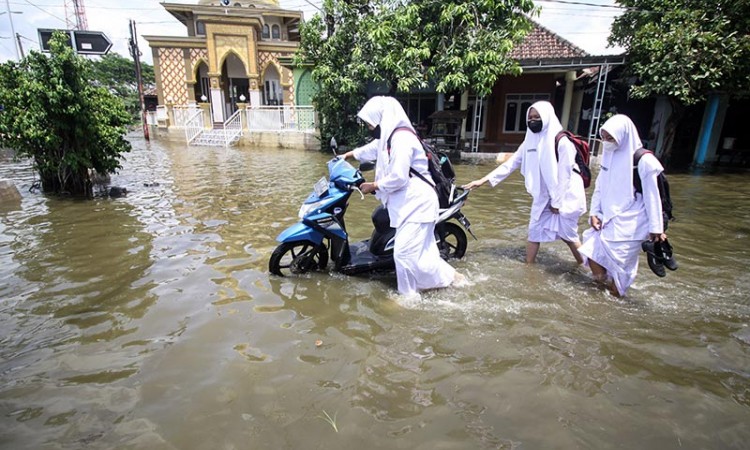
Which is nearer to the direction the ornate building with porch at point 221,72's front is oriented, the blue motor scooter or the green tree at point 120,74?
the blue motor scooter

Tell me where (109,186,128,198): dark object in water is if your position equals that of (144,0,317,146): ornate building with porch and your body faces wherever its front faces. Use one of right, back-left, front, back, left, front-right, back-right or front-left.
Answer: front

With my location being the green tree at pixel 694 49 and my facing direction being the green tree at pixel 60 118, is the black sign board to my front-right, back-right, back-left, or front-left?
front-right

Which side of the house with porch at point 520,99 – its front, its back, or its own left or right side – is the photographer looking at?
front

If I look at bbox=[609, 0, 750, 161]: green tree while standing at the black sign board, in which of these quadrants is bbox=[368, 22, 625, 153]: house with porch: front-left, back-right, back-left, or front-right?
front-left

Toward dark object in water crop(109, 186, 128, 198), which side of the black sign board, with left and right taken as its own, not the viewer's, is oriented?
front

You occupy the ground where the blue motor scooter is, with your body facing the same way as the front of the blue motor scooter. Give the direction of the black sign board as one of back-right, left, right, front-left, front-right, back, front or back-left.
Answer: front-right

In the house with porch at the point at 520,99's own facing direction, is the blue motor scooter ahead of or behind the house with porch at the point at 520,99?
ahead

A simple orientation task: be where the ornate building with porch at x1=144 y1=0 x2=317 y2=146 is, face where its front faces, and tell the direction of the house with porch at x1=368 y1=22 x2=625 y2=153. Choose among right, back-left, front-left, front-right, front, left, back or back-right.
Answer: front-left

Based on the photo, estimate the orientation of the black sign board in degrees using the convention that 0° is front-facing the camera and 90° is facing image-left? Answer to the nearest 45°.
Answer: approximately 0°

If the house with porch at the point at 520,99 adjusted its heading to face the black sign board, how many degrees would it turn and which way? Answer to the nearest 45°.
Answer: approximately 45° to its right

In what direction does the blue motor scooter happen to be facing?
to the viewer's left

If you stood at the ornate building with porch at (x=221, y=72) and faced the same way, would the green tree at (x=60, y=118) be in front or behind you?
in front

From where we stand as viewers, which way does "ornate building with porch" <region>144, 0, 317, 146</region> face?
facing the viewer

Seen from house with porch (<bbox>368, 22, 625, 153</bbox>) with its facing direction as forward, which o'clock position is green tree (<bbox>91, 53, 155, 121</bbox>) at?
The green tree is roughly at 4 o'clock from the house with porch.

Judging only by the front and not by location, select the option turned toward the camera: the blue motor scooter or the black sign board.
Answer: the black sign board

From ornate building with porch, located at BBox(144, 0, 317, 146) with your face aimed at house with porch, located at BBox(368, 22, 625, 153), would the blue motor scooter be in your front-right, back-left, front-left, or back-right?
front-right

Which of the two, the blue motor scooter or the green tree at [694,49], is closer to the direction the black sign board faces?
the blue motor scooter
